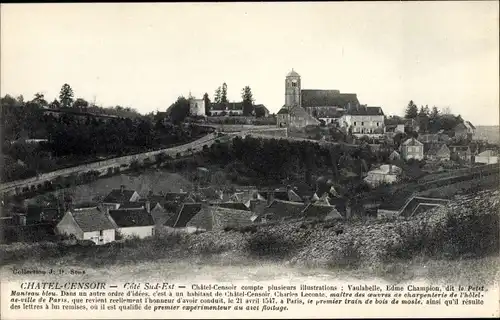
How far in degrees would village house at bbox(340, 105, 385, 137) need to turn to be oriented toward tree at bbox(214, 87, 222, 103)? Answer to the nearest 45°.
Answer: approximately 90° to its right

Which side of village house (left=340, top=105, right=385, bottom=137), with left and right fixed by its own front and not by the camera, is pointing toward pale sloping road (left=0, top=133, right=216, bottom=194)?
right

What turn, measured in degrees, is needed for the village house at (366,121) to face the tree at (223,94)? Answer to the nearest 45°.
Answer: approximately 90° to its right

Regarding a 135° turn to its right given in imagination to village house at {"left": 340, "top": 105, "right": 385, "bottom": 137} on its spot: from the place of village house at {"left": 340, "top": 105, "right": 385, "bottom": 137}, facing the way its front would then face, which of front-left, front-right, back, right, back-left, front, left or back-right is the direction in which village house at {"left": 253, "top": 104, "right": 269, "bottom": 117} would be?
front-left

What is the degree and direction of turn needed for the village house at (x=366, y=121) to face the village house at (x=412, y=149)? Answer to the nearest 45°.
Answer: approximately 90° to its left

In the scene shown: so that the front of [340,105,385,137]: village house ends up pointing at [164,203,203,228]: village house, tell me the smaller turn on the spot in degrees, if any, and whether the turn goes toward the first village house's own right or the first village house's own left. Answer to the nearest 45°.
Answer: approximately 45° to the first village house's own right

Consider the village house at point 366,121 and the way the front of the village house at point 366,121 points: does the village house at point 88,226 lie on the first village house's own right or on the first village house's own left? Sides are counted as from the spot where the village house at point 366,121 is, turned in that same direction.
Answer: on the first village house's own right

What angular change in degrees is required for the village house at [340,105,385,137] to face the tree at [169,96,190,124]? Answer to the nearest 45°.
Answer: approximately 90° to its right

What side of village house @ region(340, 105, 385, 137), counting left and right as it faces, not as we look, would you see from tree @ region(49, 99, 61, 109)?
right

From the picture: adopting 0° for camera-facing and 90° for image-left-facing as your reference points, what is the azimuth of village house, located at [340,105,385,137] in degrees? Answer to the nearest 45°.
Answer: approximately 0°

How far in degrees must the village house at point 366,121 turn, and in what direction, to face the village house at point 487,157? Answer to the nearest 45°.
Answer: approximately 90° to its left

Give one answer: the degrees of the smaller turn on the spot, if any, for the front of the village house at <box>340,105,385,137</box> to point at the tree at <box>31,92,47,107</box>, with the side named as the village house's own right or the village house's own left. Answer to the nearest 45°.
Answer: approximately 90° to the village house's own right
